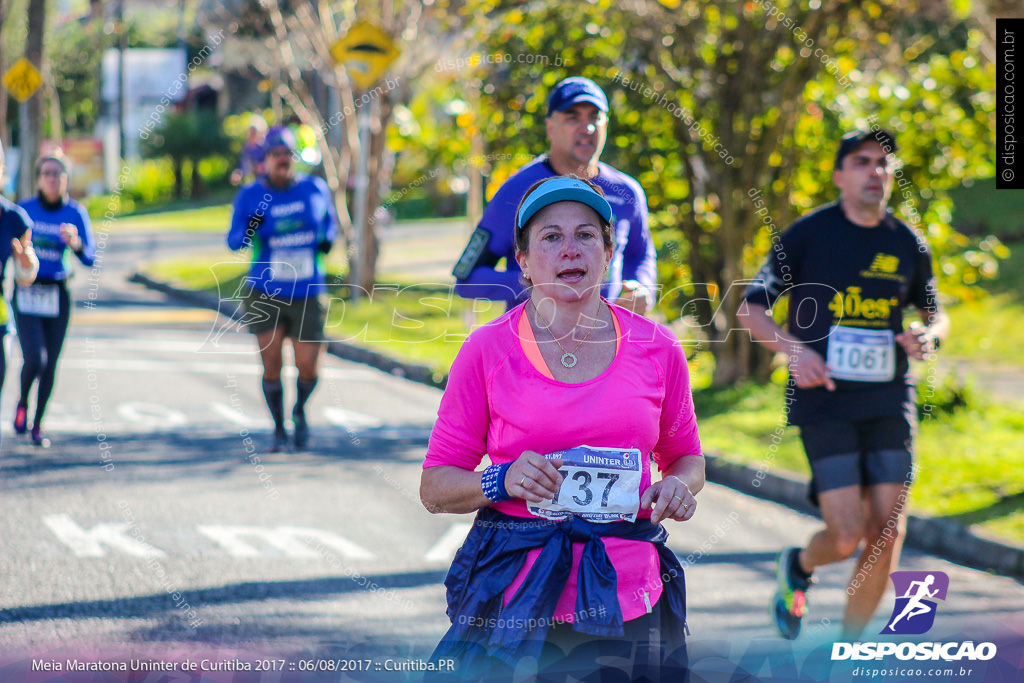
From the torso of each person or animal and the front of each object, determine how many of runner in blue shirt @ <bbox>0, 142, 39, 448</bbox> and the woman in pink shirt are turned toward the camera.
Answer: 2

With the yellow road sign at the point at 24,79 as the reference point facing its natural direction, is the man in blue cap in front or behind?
in front

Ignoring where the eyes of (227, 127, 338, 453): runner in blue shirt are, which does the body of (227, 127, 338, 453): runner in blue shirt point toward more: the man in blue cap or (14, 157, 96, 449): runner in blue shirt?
the man in blue cap

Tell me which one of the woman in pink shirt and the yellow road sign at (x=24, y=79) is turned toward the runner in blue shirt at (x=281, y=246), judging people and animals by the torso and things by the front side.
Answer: the yellow road sign

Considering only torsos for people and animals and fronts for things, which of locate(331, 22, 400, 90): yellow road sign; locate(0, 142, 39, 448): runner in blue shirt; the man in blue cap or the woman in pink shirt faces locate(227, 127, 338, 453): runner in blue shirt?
the yellow road sign

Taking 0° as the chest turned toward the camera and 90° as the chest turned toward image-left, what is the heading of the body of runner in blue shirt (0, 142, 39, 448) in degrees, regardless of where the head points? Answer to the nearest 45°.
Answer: approximately 0°

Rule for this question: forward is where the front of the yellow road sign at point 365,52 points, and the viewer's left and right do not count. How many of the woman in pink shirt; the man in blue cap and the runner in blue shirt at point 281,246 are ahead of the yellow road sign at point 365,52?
3

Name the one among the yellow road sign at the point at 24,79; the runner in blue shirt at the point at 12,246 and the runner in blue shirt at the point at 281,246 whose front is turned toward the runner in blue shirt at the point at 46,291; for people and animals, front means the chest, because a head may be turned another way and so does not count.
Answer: the yellow road sign

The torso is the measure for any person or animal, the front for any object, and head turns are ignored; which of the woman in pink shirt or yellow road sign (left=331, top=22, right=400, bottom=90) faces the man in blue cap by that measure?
the yellow road sign
